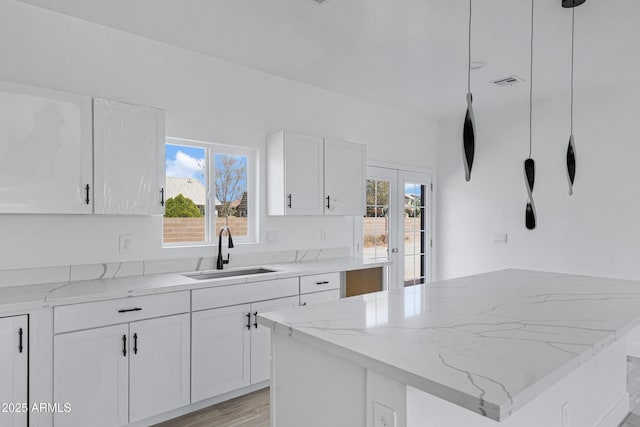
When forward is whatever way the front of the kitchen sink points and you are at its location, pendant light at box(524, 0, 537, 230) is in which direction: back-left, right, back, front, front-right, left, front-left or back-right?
front-left

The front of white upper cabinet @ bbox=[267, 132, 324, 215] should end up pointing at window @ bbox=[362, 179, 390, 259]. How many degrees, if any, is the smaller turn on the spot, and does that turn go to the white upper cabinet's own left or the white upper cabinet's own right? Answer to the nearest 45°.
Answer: approximately 90° to the white upper cabinet's own left

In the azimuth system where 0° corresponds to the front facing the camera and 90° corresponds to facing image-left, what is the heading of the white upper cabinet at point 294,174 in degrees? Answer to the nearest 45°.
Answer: approximately 315°

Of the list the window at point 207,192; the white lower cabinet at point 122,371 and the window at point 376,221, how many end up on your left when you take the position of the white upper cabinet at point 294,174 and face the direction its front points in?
1

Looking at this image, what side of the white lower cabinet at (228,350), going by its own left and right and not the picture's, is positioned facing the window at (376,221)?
left

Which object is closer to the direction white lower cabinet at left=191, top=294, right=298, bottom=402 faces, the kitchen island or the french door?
the kitchen island

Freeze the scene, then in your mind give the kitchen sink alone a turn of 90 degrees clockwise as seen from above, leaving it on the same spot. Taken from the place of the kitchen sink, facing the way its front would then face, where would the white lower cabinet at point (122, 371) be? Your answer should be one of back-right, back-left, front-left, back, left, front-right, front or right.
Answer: front

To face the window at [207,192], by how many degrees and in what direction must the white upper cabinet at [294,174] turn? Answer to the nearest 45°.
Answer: approximately 135° to its right

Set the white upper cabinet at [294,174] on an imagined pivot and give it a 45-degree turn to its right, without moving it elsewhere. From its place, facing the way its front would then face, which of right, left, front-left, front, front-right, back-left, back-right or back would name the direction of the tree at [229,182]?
right
